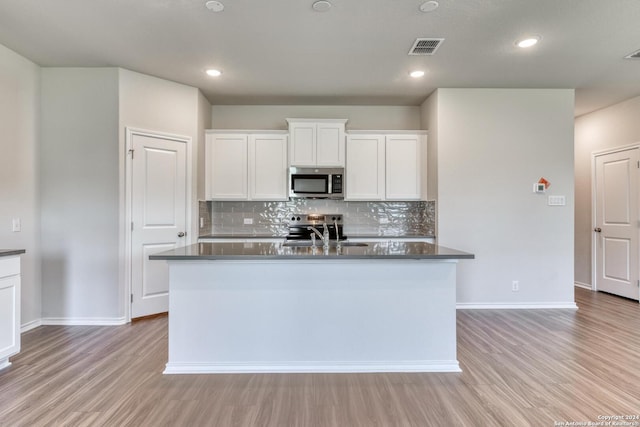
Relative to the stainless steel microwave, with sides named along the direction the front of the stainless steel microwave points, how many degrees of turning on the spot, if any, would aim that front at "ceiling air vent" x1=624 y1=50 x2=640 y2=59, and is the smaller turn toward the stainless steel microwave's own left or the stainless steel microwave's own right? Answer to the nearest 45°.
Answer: approximately 90° to the stainless steel microwave's own left

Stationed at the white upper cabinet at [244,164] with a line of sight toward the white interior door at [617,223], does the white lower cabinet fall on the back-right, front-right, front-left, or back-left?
back-right

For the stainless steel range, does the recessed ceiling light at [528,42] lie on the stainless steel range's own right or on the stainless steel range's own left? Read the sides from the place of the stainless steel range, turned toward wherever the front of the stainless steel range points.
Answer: on the stainless steel range's own left

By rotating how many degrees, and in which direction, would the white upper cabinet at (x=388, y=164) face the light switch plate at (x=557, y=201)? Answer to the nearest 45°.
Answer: approximately 90° to its left

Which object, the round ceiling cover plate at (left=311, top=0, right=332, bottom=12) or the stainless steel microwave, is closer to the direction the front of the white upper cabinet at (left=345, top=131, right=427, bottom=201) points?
the round ceiling cover plate

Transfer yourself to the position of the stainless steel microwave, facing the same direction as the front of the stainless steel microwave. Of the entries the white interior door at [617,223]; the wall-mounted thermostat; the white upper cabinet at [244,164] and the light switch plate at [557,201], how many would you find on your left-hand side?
3

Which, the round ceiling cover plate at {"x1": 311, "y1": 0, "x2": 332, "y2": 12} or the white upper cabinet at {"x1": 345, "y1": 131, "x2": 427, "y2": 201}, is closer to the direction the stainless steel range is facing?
the round ceiling cover plate

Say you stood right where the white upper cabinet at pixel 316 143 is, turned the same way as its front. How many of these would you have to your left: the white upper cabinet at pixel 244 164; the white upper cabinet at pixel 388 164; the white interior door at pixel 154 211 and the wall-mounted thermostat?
2

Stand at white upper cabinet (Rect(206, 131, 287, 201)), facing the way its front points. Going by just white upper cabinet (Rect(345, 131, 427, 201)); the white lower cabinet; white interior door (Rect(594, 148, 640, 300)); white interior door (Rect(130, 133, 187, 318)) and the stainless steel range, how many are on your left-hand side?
3

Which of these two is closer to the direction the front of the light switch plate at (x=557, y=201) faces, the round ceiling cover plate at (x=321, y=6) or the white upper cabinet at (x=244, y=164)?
the round ceiling cover plate

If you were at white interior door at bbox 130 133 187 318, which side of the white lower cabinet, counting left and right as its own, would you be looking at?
left

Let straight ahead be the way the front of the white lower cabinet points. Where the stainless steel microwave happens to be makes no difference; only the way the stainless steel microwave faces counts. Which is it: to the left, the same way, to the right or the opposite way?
to the right

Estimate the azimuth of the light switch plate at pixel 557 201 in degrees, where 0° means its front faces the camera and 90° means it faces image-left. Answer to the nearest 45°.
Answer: approximately 0°
